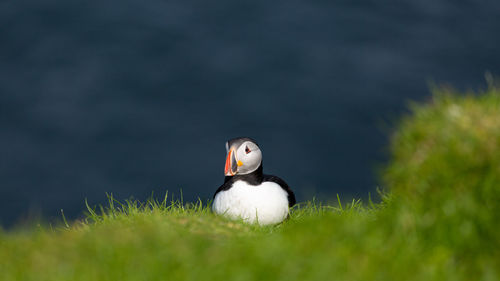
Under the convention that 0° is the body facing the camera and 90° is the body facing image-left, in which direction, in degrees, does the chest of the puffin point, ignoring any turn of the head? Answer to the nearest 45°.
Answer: approximately 45°
